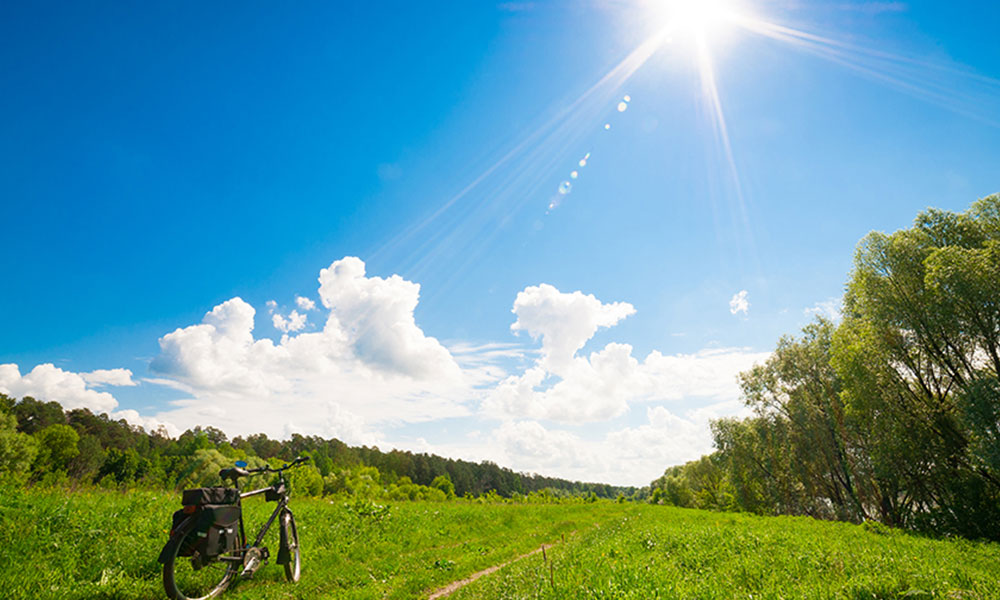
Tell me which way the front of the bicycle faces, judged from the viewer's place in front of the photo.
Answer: facing away from the viewer and to the right of the viewer

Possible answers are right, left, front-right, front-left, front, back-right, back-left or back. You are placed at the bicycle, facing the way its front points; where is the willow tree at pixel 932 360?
front-right

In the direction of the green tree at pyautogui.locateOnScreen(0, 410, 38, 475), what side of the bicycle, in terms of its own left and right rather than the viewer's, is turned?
left
